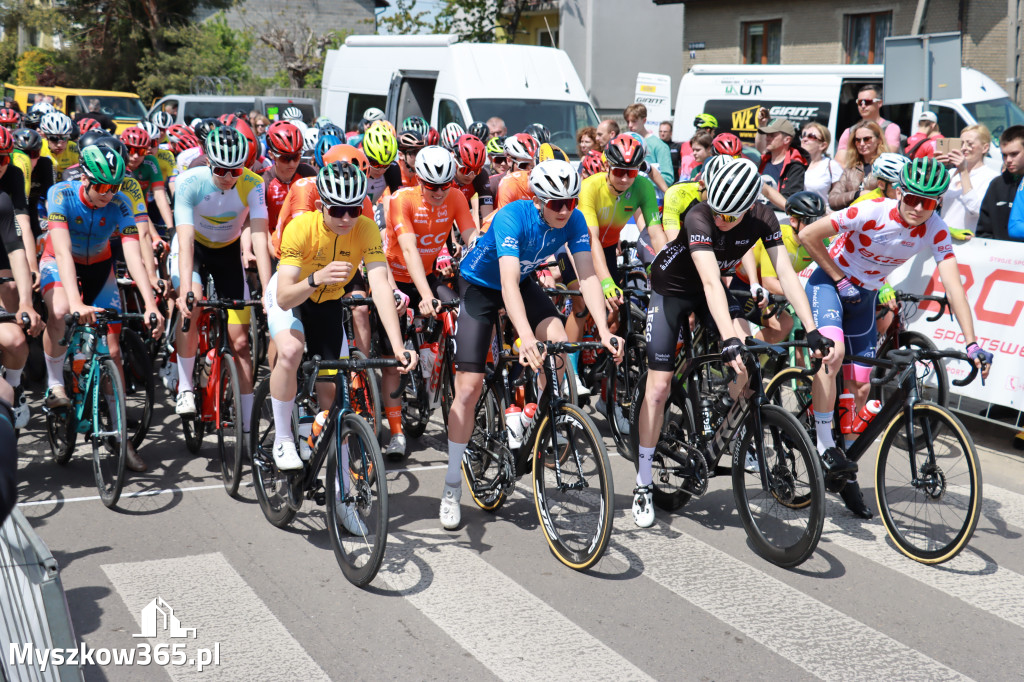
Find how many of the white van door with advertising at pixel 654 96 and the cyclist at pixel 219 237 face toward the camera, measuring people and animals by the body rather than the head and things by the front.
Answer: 2

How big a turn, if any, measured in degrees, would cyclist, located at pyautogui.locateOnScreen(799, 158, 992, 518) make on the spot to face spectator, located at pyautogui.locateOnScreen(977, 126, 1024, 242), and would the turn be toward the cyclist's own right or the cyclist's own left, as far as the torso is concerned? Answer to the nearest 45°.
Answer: approximately 135° to the cyclist's own left

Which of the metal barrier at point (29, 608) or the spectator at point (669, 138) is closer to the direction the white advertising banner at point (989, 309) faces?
the metal barrier

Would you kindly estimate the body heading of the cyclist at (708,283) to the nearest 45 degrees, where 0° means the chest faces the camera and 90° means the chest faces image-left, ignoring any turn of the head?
approximately 315°

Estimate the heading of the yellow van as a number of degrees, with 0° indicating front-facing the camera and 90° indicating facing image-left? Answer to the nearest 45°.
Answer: approximately 315°

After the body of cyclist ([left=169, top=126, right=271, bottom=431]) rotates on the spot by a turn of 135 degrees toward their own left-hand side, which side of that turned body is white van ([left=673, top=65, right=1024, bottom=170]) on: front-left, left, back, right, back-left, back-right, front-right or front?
front

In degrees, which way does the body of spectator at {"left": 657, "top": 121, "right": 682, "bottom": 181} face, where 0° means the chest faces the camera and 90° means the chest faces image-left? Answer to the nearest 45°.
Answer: approximately 45°

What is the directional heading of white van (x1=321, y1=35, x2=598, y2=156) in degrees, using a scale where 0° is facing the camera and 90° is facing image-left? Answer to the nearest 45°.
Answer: approximately 315°
